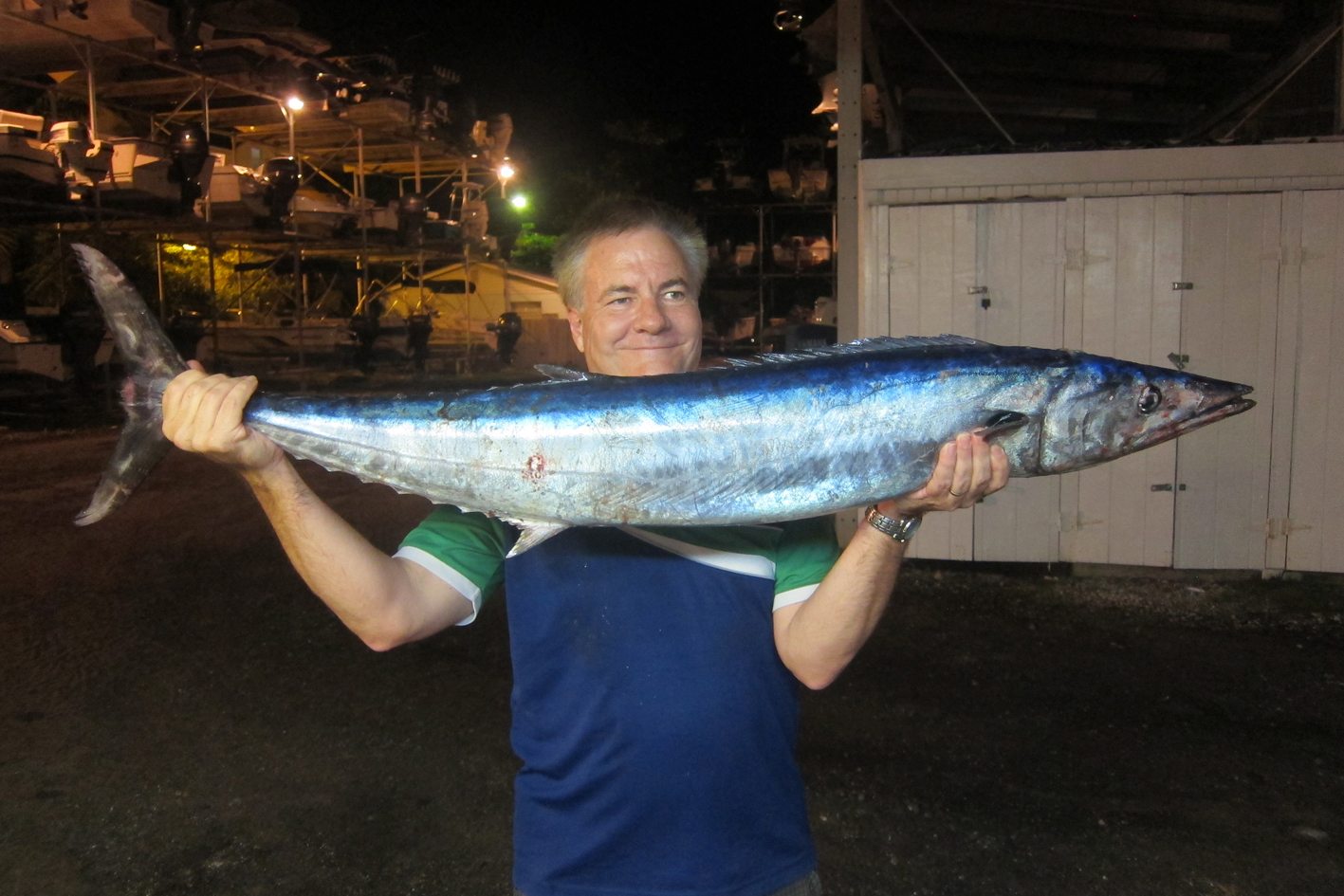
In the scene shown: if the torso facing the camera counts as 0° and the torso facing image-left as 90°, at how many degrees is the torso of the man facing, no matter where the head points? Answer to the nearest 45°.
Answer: approximately 0°
